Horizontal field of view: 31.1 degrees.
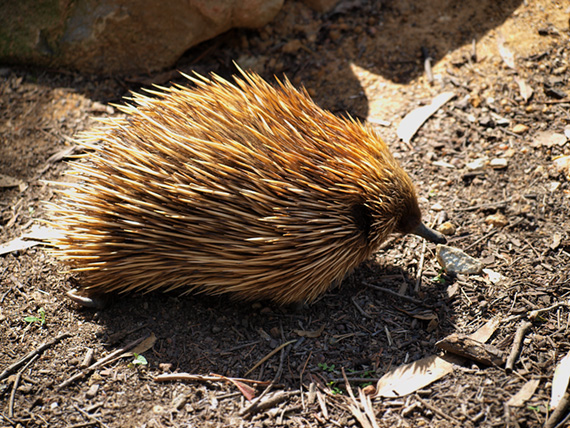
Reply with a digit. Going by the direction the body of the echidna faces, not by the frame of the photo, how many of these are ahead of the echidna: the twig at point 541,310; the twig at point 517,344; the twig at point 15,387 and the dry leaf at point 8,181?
2

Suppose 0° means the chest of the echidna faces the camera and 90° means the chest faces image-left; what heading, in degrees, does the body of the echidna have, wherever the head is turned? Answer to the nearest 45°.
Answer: approximately 270°

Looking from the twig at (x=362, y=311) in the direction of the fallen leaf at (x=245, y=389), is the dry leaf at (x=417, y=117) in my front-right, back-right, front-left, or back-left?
back-right

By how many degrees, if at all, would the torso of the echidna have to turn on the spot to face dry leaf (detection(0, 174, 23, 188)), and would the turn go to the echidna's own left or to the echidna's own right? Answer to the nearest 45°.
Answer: approximately 135° to the echidna's own left

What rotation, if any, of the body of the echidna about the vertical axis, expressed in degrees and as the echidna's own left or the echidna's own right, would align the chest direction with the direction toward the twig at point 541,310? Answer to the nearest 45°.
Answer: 0° — it already faces it

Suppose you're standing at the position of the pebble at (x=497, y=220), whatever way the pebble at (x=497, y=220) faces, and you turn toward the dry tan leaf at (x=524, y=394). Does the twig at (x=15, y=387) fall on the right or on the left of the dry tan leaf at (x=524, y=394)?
right
